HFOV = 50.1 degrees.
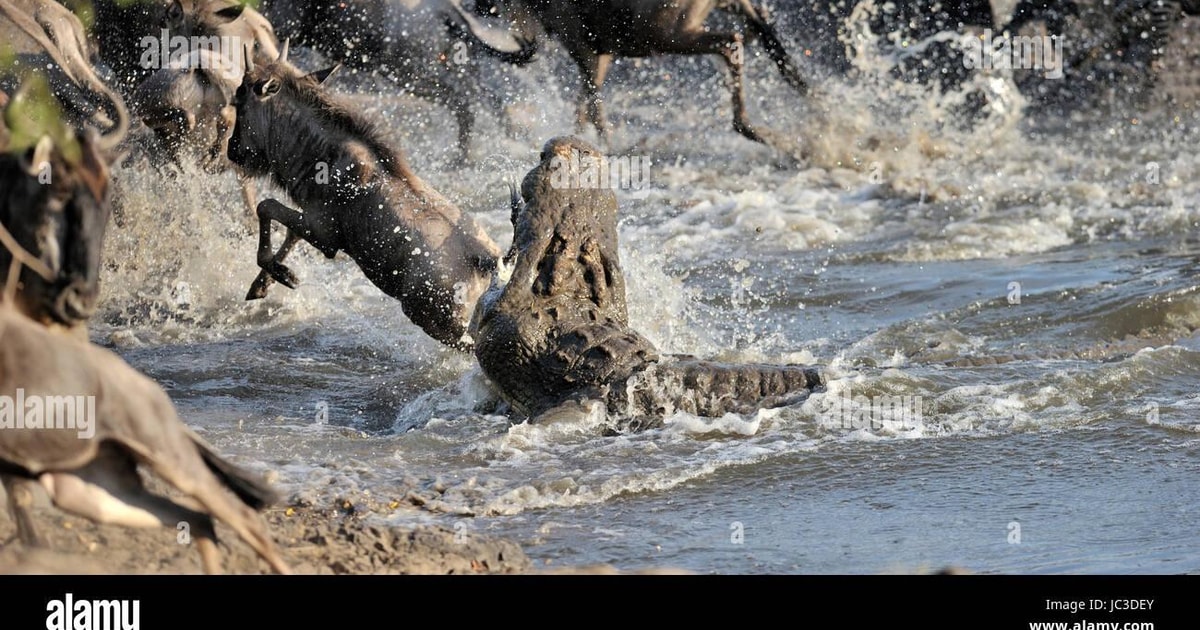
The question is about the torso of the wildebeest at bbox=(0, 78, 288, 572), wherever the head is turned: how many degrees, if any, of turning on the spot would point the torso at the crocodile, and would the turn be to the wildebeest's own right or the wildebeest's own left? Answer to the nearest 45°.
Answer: approximately 135° to the wildebeest's own right

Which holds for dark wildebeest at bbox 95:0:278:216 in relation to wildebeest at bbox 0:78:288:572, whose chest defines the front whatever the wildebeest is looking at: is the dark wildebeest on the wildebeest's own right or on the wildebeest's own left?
on the wildebeest's own right

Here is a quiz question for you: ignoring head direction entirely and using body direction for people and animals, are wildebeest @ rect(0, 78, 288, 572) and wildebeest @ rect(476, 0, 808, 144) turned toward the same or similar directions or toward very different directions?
same or similar directions

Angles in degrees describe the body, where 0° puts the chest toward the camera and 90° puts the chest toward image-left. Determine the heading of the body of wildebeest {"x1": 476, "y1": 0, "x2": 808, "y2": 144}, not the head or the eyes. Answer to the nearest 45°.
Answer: approximately 90°

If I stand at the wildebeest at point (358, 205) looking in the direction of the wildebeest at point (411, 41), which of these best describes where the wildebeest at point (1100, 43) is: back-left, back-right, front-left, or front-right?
front-right

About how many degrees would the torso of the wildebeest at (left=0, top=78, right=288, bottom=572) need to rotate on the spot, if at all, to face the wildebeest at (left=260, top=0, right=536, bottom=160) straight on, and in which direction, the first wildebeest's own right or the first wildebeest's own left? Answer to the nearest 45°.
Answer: approximately 90° to the first wildebeest's own right

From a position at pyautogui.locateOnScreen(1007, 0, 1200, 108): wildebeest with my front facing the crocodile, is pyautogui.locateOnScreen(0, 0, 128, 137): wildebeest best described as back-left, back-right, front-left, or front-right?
front-right

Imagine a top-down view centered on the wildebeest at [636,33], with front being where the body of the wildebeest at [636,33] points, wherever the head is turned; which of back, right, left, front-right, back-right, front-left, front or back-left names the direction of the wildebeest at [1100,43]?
back-right

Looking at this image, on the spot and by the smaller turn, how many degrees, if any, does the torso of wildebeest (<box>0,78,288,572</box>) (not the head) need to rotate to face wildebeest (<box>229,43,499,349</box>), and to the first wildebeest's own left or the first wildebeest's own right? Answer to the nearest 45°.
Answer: approximately 90° to the first wildebeest's own right

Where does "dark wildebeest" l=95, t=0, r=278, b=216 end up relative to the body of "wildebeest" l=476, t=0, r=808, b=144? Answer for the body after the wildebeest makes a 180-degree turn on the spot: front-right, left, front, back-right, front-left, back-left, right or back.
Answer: back-right
